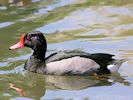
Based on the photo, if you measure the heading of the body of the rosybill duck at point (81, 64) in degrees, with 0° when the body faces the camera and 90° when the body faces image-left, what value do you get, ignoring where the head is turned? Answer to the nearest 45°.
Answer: approximately 90°
